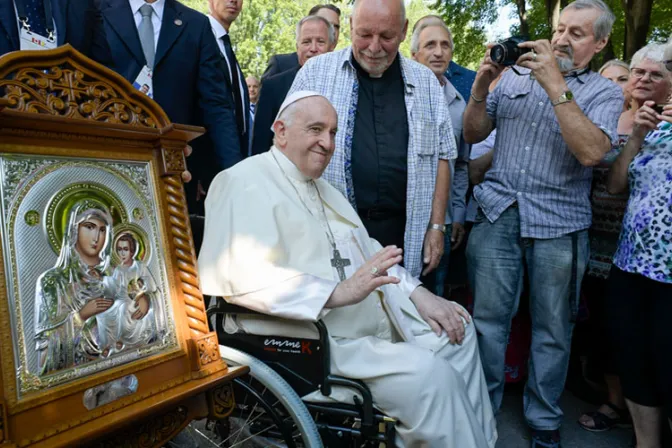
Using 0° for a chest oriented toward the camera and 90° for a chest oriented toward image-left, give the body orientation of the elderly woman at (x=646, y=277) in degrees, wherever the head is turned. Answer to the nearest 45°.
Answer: approximately 45°

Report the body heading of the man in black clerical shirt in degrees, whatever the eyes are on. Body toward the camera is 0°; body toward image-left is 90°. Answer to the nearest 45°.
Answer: approximately 0°

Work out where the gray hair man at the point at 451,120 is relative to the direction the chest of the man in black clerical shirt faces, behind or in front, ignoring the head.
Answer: behind

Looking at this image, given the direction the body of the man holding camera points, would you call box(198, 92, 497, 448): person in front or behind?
in front

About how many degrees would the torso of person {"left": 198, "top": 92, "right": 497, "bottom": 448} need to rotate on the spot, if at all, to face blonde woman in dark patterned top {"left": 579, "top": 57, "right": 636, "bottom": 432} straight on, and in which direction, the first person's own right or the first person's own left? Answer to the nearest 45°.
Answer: approximately 90° to the first person's own left

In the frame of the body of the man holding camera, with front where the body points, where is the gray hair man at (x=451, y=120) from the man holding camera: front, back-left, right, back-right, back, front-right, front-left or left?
right

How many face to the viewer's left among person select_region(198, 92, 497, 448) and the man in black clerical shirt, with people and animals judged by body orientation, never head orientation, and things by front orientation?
0

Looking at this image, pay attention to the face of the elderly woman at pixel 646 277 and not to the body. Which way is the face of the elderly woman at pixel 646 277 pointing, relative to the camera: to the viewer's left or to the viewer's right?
to the viewer's left
